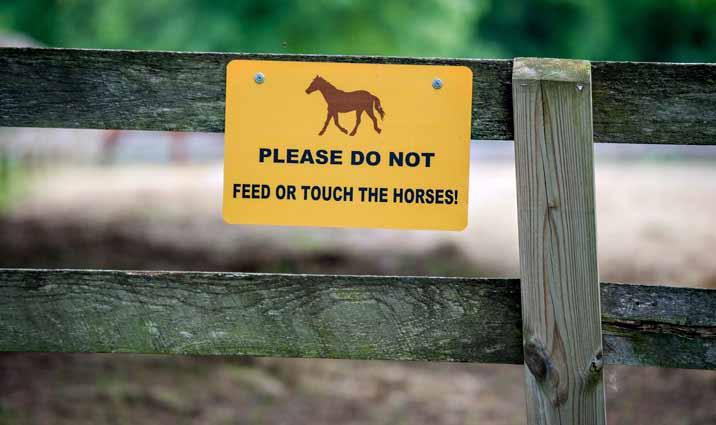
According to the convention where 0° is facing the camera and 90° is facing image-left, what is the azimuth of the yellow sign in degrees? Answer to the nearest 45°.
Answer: approximately 0°
